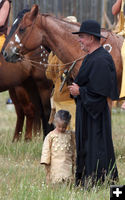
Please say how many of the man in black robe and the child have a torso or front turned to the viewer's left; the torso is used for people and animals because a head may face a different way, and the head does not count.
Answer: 1

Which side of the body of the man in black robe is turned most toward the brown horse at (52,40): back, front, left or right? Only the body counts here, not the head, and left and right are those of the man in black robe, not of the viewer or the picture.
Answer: right

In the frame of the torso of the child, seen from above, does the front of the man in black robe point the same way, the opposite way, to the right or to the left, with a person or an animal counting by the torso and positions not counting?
to the right

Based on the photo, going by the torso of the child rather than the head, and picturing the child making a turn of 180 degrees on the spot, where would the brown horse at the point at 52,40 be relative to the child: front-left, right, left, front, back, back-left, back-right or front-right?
front

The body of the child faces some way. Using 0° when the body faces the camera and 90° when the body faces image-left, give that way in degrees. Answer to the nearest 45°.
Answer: approximately 0°

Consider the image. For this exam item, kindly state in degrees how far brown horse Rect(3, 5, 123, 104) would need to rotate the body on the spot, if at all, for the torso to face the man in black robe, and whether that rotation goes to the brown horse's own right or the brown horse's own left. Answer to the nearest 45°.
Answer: approximately 45° to the brown horse's own left

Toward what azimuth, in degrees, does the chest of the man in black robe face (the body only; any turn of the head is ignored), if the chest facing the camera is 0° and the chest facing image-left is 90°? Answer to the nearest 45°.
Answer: approximately 90°
